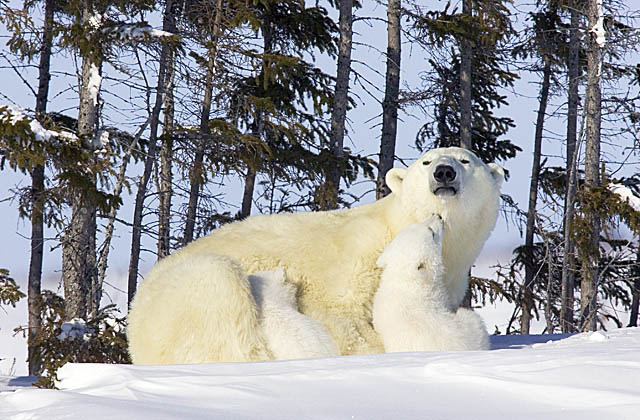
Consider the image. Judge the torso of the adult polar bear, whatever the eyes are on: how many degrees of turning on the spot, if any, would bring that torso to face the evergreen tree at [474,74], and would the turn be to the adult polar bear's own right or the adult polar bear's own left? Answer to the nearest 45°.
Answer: approximately 90° to the adult polar bear's own left

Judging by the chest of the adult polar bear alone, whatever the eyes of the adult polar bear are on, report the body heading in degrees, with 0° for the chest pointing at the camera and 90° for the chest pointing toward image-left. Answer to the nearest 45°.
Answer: approximately 270°
